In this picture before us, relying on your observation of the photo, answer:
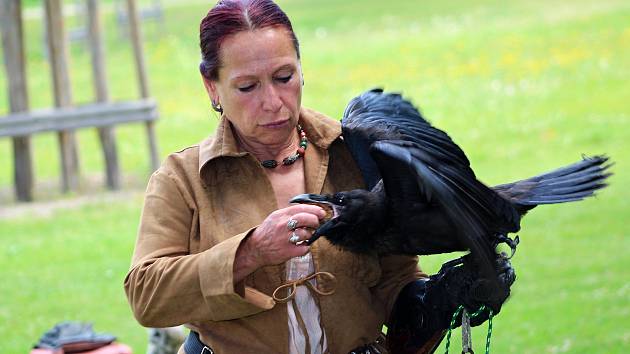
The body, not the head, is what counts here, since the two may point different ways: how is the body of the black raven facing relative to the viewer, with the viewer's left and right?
facing to the left of the viewer

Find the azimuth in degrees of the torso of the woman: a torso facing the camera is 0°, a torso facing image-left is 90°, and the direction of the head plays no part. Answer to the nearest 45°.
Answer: approximately 315°

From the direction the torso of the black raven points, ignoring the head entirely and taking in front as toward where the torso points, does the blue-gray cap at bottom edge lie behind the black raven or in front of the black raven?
in front
